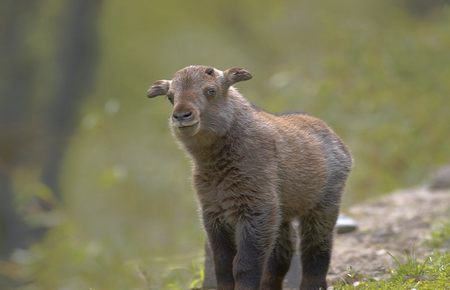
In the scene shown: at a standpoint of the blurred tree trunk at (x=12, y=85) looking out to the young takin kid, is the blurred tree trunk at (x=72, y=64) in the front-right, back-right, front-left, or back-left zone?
front-left

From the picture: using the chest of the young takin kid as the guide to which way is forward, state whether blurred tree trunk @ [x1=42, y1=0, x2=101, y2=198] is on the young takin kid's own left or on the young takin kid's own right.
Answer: on the young takin kid's own right

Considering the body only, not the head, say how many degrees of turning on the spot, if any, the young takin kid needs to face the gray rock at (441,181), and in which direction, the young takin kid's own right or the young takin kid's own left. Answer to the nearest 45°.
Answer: approximately 180°

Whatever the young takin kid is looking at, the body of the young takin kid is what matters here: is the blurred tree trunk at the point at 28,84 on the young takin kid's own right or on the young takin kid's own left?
on the young takin kid's own right

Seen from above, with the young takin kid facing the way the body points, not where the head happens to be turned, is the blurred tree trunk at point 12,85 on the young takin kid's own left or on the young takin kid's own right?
on the young takin kid's own right

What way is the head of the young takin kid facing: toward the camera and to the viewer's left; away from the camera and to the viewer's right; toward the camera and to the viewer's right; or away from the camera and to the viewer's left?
toward the camera and to the viewer's left

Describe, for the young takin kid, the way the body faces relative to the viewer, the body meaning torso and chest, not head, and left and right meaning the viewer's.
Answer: facing the viewer and to the left of the viewer
